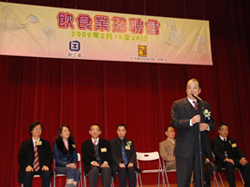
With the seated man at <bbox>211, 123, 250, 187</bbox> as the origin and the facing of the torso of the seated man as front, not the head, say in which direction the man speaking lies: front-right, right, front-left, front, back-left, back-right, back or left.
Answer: front-right

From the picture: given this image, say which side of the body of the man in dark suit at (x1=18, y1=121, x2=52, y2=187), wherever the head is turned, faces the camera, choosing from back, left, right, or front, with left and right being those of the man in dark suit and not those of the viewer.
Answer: front

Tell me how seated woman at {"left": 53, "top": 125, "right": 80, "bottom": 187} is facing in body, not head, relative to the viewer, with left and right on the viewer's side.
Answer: facing the viewer and to the right of the viewer

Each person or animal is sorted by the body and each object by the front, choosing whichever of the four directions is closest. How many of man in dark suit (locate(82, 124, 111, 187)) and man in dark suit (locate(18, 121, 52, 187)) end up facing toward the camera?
2

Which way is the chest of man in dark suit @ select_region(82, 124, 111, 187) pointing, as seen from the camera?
toward the camera

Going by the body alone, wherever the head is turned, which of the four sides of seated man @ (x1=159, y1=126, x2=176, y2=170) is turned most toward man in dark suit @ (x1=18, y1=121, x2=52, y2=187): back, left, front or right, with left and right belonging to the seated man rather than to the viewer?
right

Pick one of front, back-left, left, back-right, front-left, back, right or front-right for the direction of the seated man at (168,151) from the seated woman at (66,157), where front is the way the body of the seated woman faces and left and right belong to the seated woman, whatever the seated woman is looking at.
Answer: front-left

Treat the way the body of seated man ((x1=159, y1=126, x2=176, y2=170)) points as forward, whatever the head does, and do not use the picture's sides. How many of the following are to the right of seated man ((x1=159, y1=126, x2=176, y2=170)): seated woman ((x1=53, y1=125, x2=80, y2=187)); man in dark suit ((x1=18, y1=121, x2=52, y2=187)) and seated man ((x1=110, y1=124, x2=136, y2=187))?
3

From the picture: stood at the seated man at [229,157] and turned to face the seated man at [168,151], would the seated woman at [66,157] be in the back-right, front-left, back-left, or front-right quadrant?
front-left

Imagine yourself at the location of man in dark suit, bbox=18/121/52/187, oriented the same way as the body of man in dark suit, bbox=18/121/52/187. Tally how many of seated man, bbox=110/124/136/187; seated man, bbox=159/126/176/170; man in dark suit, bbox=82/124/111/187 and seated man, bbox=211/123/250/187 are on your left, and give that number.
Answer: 4

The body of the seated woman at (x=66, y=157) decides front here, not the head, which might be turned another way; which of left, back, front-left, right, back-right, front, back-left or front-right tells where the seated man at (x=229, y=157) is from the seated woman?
front-left
